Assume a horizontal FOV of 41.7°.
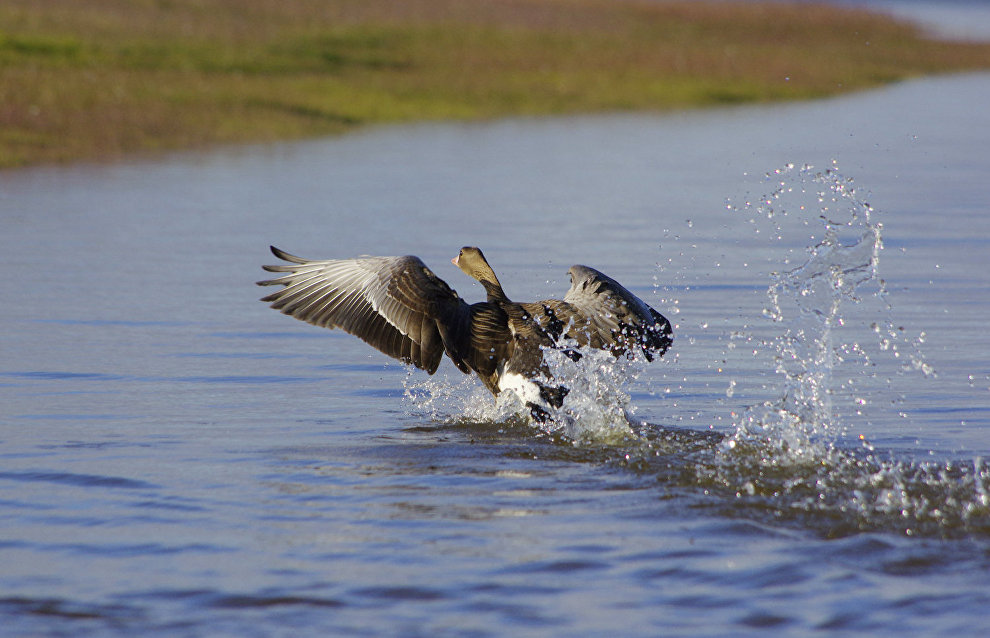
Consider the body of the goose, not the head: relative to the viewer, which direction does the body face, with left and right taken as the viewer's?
facing away from the viewer and to the left of the viewer
